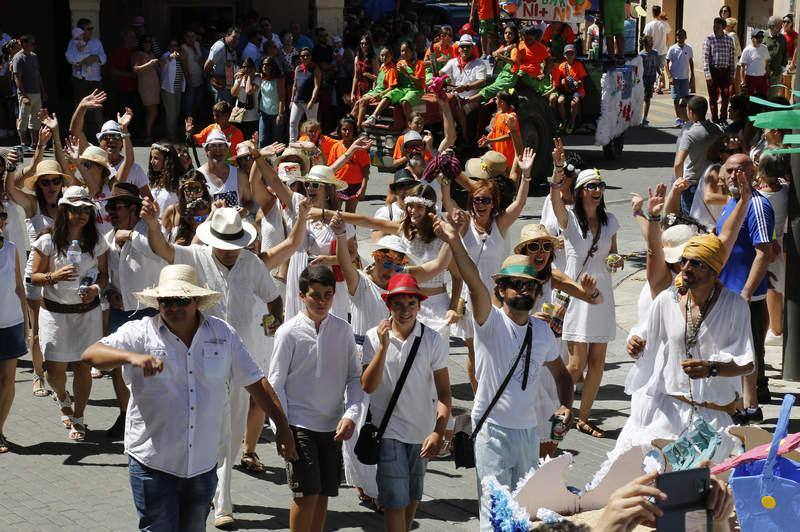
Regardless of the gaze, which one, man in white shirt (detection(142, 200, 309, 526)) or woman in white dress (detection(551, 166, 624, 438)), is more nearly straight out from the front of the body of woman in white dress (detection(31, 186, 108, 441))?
the man in white shirt

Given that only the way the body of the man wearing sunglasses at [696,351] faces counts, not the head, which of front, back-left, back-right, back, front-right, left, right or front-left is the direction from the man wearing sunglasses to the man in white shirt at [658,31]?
back-right

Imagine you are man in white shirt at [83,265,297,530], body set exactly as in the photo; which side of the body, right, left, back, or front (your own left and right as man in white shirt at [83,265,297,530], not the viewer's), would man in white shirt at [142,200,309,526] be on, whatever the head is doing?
back

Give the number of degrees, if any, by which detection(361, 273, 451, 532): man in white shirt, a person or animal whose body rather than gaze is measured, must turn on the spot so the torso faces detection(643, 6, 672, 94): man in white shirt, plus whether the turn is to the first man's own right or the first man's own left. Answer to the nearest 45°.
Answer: approximately 180°

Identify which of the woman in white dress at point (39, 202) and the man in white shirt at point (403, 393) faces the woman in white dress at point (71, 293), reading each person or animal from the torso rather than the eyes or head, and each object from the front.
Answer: the woman in white dress at point (39, 202)

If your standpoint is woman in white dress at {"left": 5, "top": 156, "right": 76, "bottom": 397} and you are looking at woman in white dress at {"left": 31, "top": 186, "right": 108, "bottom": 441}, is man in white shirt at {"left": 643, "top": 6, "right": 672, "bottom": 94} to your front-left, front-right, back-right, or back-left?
back-left

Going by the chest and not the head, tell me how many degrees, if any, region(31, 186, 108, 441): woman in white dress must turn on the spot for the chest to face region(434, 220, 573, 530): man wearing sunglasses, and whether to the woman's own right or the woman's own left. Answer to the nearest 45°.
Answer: approximately 45° to the woman's own left

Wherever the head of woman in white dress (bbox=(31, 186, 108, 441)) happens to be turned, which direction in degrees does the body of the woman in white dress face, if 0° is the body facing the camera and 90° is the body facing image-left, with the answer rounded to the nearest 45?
approximately 0°

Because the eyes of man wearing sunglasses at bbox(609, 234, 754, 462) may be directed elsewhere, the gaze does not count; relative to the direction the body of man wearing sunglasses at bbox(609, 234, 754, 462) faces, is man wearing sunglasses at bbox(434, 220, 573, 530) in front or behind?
in front

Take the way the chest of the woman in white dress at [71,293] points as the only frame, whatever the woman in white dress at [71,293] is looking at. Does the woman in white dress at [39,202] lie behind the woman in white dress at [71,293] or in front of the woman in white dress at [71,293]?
behind
